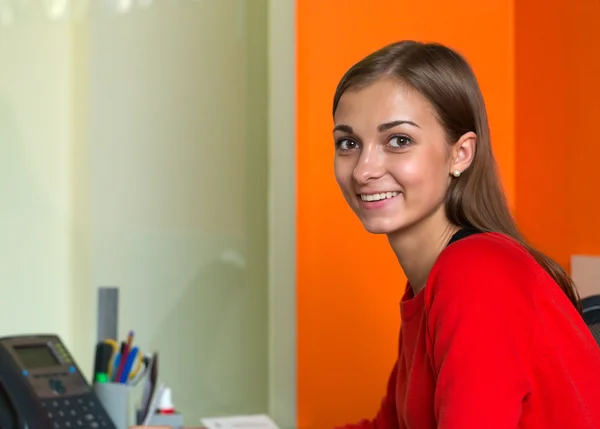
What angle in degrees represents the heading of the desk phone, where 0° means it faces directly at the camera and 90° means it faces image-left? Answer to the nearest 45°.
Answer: approximately 315°

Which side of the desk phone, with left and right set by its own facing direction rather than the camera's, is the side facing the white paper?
left
